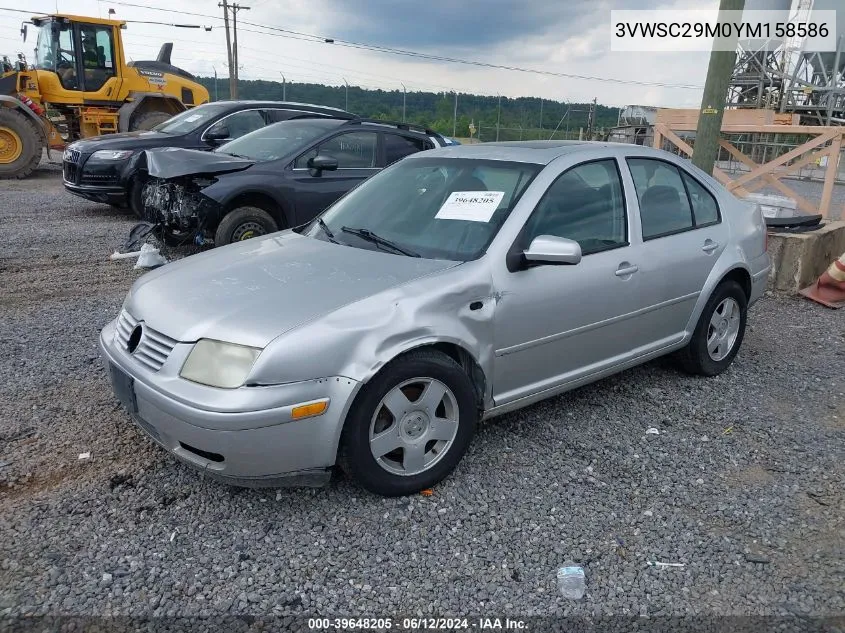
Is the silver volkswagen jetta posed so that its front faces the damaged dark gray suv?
no

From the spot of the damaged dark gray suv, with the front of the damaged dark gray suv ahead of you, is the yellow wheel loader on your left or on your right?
on your right

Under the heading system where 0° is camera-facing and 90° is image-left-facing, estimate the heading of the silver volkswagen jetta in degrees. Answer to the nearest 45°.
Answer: approximately 45°

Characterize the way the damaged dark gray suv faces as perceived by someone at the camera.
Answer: facing the viewer and to the left of the viewer

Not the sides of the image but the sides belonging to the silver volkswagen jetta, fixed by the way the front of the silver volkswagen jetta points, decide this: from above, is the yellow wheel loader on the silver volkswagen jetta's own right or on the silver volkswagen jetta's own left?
on the silver volkswagen jetta's own right

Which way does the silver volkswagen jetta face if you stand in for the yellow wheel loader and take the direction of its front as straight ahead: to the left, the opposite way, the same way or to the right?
the same way

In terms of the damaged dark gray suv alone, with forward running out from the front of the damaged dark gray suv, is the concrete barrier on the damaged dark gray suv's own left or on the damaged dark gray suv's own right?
on the damaged dark gray suv's own left

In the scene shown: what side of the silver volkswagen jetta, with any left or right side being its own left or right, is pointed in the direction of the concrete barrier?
back

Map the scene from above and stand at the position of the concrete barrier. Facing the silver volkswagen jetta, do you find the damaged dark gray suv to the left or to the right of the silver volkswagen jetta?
right

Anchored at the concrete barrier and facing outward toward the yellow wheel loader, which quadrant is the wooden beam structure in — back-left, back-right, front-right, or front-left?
front-right

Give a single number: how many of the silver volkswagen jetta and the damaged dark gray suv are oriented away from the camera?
0

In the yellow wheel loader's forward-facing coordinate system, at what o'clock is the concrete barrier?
The concrete barrier is roughly at 8 o'clock from the yellow wheel loader.

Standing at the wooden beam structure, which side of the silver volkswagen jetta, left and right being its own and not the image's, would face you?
back

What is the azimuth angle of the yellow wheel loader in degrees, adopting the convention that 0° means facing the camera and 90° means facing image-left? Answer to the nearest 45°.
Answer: approximately 90°

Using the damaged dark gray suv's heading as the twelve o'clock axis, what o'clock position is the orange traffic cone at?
The orange traffic cone is roughly at 8 o'clock from the damaged dark gray suv.

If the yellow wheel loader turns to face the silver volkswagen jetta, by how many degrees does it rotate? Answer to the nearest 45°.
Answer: approximately 90° to its left

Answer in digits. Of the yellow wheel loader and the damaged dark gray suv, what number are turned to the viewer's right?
0

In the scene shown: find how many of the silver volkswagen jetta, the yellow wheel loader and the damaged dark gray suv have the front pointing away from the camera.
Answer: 0
